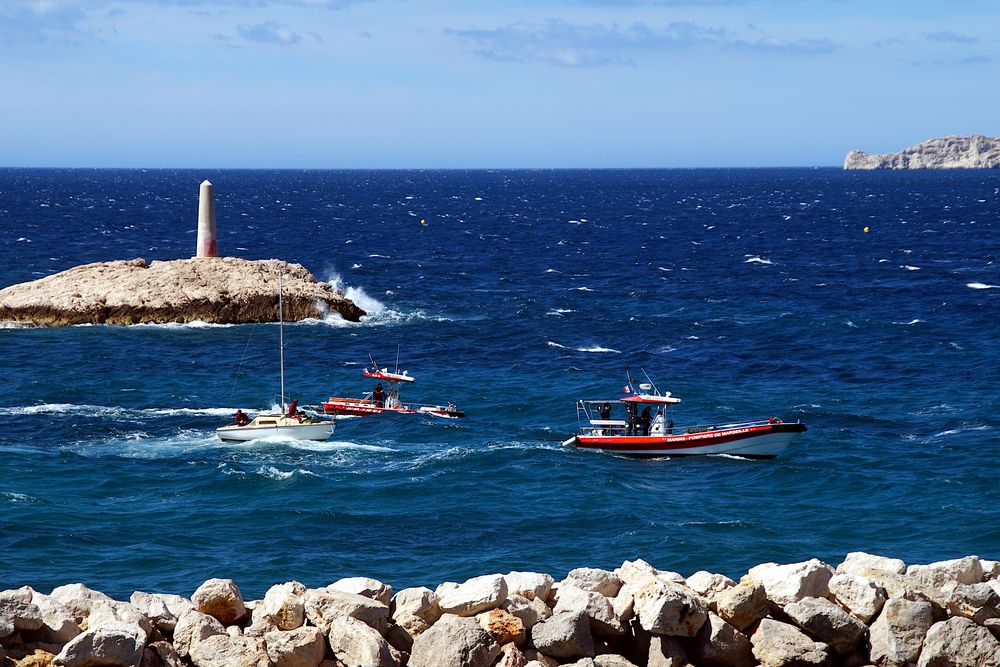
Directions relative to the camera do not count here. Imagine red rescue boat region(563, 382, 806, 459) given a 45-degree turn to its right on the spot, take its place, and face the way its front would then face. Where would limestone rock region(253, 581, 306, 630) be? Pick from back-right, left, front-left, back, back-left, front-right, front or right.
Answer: front-right

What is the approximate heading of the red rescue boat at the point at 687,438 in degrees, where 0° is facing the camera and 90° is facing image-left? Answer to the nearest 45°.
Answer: approximately 270°

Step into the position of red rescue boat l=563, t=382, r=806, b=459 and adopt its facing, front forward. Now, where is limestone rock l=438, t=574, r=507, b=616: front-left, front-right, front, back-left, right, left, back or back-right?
right

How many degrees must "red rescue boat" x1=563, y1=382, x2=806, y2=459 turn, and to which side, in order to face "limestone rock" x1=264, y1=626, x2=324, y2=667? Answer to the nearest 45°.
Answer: approximately 90° to its right

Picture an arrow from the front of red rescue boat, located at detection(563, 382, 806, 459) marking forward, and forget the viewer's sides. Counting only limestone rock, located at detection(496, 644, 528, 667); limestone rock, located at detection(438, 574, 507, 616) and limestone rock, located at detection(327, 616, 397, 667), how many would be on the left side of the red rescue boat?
0

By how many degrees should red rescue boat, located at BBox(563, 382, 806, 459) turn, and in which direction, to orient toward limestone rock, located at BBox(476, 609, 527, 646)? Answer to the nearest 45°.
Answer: approximately 90° to its right

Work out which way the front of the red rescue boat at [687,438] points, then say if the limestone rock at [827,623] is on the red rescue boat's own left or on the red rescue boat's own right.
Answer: on the red rescue boat's own right

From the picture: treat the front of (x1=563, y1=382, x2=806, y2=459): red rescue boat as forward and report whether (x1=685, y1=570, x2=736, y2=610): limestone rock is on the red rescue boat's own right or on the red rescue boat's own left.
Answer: on the red rescue boat's own right

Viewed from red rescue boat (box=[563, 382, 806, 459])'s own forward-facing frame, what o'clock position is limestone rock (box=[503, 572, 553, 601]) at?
The limestone rock is roughly at 3 o'clock from the red rescue boat.

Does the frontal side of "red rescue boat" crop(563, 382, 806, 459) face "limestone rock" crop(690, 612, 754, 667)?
no

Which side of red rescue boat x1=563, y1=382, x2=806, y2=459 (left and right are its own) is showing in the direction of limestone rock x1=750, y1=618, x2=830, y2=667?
right

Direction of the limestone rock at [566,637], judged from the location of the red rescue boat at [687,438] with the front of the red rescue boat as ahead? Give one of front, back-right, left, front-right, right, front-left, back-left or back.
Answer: right

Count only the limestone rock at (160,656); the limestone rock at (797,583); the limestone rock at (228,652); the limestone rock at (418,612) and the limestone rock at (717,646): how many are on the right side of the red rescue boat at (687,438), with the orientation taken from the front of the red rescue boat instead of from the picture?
5

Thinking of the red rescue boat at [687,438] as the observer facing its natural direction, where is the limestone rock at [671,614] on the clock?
The limestone rock is roughly at 3 o'clock from the red rescue boat.

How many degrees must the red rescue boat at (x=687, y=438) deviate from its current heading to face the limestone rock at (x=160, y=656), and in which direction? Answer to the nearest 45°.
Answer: approximately 90° to its right

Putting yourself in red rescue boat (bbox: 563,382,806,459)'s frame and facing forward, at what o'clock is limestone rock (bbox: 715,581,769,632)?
The limestone rock is roughly at 3 o'clock from the red rescue boat.

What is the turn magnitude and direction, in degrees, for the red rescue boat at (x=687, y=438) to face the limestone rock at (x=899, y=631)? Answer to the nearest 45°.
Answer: approximately 90° to its right

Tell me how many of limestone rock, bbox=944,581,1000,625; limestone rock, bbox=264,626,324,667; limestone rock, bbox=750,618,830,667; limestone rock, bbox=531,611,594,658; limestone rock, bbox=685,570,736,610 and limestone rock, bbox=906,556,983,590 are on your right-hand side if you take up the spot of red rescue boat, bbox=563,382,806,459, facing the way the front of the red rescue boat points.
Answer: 6

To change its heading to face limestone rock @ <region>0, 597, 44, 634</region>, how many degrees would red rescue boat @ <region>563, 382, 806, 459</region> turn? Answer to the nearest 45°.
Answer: approximately 90° to its right

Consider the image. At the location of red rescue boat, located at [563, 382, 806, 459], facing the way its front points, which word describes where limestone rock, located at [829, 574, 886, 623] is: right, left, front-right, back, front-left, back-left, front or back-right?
right

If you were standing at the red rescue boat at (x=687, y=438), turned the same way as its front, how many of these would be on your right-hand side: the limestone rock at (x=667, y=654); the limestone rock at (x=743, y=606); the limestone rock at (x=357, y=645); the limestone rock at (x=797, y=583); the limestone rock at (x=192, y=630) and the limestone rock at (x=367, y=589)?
6

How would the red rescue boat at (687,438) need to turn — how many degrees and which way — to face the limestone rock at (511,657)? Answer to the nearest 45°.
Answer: approximately 90° to its right
